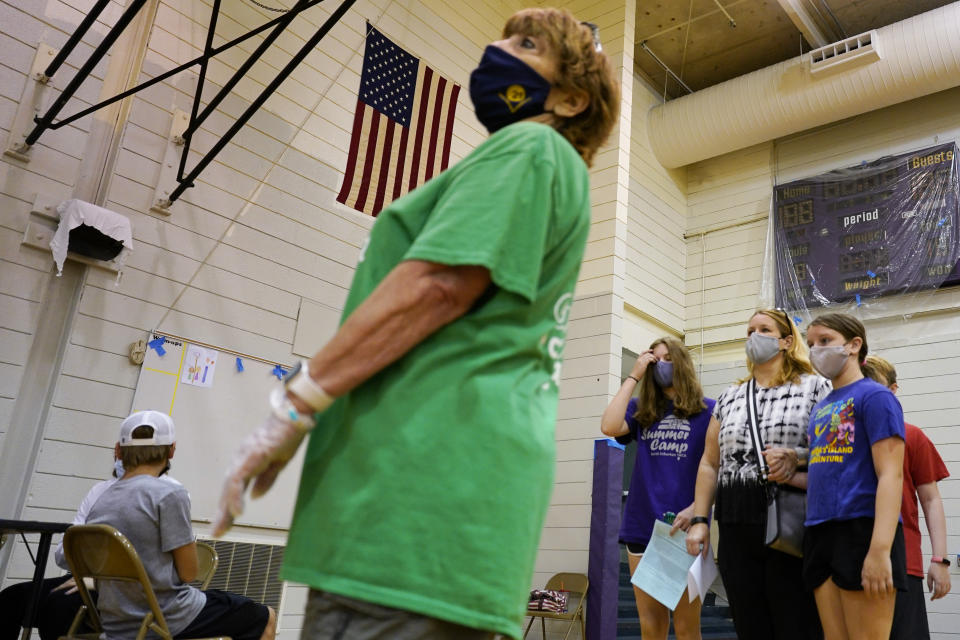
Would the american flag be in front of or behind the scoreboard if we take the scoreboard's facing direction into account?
in front

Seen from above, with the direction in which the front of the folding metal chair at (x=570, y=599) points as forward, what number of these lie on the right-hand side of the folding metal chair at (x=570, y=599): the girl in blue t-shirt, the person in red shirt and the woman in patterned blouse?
0

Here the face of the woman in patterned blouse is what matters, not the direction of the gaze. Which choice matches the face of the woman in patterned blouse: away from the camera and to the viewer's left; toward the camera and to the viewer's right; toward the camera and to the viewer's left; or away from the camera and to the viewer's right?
toward the camera and to the viewer's left

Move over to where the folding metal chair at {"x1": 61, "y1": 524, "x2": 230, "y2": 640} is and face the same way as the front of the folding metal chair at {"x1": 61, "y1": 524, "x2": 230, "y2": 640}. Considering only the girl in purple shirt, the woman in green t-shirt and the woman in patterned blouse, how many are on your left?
0

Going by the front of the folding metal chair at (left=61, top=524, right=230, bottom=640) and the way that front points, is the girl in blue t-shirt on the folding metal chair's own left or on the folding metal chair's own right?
on the folding metal chair's own right

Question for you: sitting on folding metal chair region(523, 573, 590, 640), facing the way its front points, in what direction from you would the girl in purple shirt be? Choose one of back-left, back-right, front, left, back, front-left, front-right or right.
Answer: front-left

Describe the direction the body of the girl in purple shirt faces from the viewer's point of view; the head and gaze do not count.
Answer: toward the camera

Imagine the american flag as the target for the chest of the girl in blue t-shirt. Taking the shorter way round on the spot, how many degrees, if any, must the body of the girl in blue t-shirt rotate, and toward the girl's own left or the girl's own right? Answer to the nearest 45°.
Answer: approximately 90° to the girl's own right

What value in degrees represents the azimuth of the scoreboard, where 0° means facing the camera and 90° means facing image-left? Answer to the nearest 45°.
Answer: approximately 45°

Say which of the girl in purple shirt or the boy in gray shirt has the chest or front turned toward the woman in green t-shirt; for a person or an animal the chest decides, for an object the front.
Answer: the girl in purple shirt

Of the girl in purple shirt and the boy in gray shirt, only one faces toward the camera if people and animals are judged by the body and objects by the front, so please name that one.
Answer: the girl in purple shirt

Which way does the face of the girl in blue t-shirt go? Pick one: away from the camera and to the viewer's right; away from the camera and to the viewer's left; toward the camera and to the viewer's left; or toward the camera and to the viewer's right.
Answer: toward the camera and to the viewer's left

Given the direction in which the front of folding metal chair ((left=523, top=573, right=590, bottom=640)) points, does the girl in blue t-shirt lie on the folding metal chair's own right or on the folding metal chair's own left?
on the folding metal chair's own left

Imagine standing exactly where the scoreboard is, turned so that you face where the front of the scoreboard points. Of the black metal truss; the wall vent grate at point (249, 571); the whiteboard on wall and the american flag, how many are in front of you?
4

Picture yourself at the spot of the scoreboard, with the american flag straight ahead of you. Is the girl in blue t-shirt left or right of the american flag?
left
